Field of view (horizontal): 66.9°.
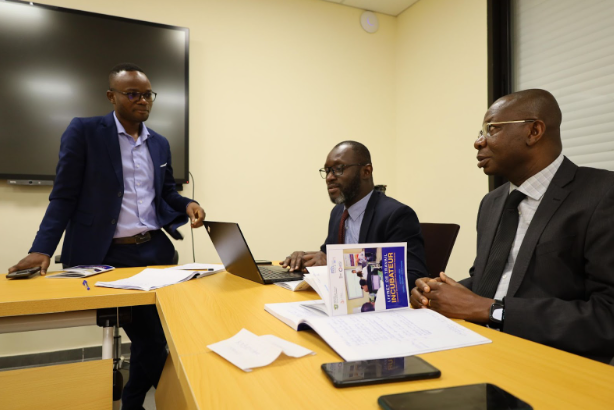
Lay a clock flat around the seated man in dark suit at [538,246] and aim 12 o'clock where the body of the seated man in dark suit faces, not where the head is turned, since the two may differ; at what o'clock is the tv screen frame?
The tv screen frame is roughly at 2 o'clock from the seated man in dark suit.

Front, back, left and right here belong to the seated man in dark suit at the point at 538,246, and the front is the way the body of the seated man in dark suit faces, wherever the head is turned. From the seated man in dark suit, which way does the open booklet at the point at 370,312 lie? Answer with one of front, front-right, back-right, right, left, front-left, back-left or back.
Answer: front

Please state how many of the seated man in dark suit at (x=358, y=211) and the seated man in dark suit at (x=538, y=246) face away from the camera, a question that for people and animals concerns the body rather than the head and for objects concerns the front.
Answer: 0

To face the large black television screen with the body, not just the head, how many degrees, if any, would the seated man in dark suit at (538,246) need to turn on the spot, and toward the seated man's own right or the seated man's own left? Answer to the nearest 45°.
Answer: approximately 45° to the seated man's own right

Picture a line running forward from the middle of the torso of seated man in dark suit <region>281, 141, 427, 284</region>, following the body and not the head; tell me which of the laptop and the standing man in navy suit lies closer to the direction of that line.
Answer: the laptop

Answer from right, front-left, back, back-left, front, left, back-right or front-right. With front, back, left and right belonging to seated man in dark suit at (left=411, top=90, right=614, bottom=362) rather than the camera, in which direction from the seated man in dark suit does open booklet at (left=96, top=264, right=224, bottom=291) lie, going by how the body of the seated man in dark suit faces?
front-right

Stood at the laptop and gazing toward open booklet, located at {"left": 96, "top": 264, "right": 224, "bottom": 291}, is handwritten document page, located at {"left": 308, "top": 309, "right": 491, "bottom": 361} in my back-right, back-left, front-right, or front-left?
back-left

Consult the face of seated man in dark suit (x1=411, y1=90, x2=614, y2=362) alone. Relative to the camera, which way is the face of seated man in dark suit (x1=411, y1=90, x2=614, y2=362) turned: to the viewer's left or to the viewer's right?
to the viewer's left

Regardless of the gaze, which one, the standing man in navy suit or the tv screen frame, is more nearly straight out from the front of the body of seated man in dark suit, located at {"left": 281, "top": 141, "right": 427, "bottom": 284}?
the standing man in navy suit

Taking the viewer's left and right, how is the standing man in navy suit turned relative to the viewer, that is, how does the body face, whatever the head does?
facing the viewer and to the right of the viewer

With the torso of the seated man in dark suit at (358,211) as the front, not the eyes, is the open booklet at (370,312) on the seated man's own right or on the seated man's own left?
on the seated man's own left

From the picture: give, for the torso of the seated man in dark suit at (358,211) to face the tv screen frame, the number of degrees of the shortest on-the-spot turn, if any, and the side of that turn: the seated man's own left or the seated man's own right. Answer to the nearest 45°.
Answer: approximately 90° to the seated man's own right

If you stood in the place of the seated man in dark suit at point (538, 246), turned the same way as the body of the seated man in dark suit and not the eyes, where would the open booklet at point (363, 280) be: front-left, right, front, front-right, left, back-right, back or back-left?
front

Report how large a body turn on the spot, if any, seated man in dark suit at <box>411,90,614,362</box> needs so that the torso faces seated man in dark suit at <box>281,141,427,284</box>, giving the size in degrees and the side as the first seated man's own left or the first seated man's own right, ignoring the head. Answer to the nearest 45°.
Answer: approximately 90° to the first seated man's own right

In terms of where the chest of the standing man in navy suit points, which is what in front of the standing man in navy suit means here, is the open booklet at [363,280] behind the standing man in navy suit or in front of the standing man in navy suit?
in front

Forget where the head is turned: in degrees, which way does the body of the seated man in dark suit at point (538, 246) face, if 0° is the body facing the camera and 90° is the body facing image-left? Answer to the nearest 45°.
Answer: approximately 45°
